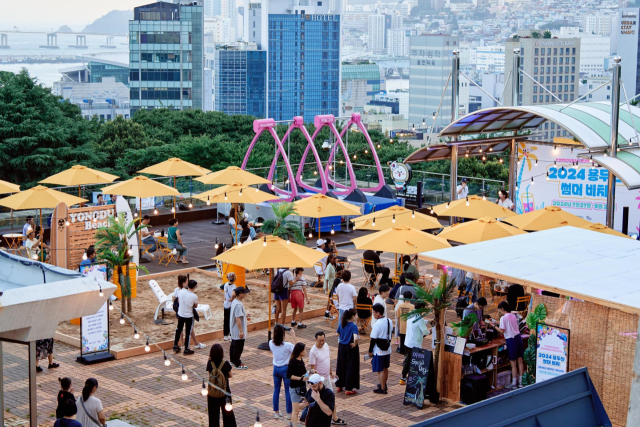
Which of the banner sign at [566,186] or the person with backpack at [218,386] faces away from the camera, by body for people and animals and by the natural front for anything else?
the person with backpack

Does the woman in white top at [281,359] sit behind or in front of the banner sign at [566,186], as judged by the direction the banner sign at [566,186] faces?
in front

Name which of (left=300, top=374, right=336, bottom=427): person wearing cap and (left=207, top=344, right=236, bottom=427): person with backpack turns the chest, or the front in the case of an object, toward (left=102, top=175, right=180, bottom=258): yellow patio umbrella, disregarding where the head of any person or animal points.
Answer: the person with backpack

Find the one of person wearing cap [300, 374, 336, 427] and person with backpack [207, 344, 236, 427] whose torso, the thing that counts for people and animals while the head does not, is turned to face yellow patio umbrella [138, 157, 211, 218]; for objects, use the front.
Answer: the person with backpack

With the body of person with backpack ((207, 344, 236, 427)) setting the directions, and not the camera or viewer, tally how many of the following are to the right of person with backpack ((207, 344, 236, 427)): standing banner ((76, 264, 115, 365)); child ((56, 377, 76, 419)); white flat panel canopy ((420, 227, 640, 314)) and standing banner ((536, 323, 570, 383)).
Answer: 2

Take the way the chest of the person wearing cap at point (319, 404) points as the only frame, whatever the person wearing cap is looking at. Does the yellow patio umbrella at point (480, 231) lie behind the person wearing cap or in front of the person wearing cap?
behind

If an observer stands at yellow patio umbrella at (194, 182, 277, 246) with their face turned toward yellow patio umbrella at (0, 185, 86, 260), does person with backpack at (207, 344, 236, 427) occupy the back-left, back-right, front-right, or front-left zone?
front-left

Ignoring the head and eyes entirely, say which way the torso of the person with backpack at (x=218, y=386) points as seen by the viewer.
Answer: away from the camera

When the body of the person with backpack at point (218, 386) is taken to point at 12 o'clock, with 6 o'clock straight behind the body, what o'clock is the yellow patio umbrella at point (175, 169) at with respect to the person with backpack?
The yellow patio umbrella is roughly at 12 o'clock from the person with backpack.

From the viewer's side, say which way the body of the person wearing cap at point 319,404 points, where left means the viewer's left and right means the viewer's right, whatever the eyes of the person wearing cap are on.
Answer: facing the viewer and to the left of the viewer

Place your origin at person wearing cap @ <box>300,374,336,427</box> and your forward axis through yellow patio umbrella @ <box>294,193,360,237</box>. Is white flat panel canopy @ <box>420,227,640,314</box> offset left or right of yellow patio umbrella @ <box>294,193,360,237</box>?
right

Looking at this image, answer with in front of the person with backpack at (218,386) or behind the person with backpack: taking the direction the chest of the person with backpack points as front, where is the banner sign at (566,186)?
in front
